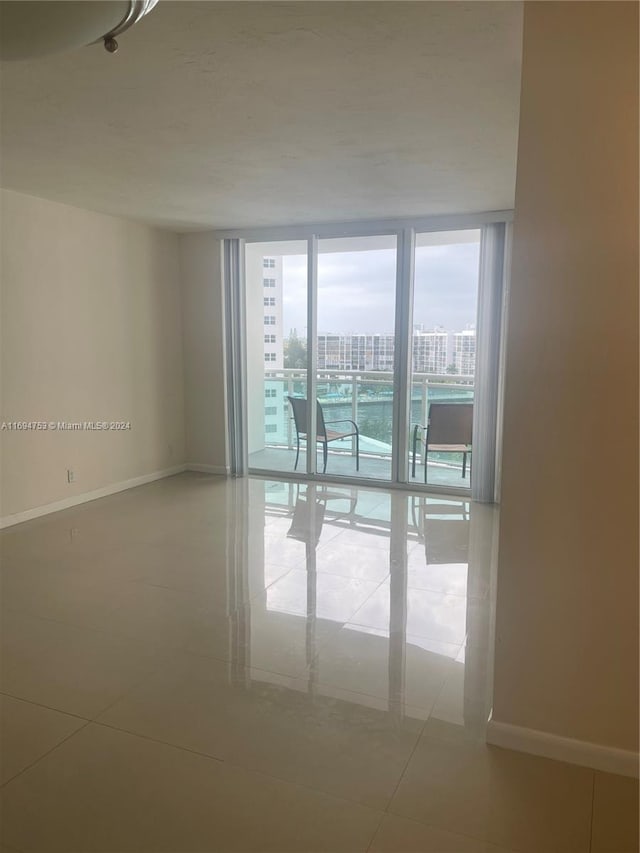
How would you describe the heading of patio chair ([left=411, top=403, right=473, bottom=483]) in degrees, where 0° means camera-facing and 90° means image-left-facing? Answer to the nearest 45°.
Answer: approximately 135°

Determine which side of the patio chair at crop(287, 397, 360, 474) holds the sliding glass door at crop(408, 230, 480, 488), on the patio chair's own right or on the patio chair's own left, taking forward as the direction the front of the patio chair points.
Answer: on the patio chair's own right

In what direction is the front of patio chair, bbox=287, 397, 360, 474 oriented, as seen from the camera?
facing away from the viewer and to the right of the viewer
